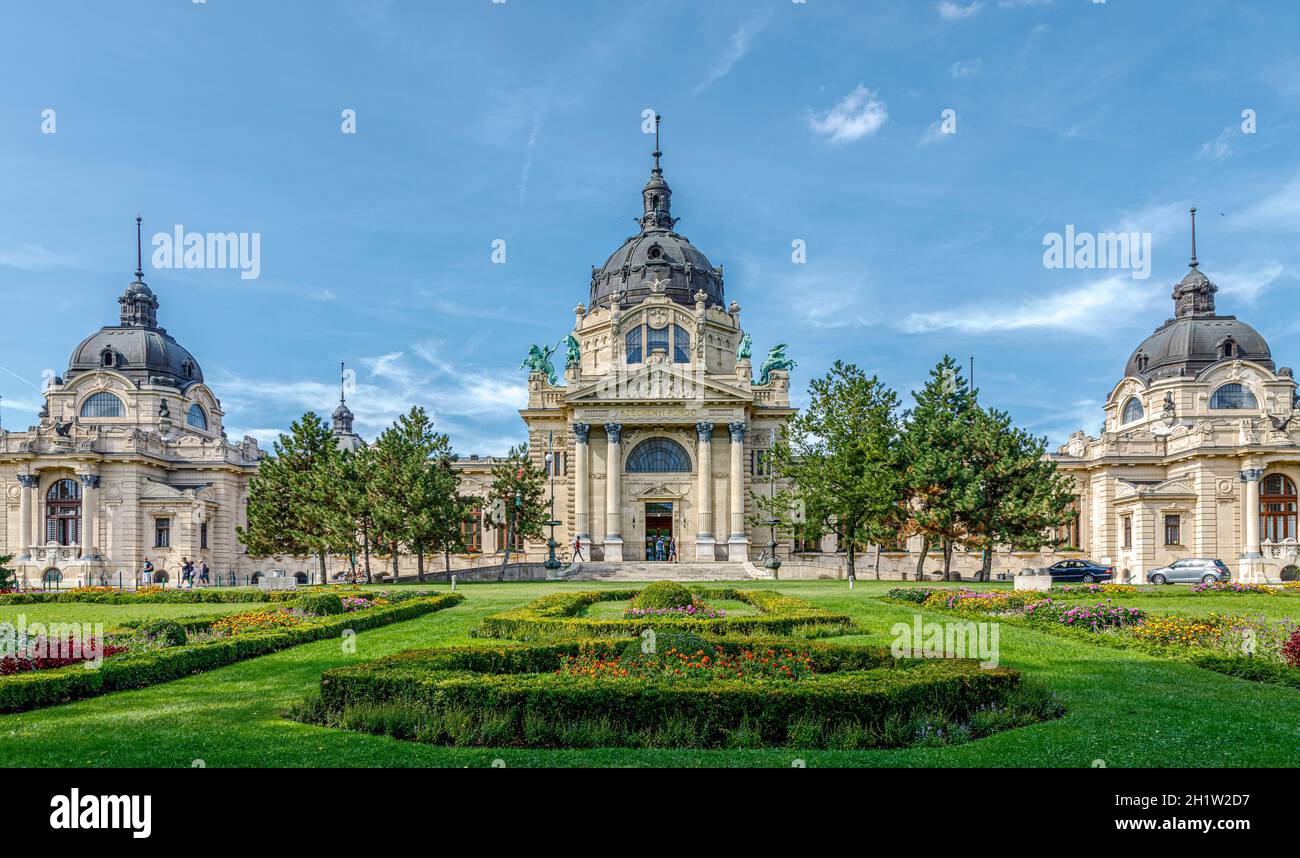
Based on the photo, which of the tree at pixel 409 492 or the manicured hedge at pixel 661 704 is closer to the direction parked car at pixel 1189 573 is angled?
the tree

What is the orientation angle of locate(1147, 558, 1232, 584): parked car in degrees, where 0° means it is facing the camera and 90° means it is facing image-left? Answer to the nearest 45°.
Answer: approximately 90°

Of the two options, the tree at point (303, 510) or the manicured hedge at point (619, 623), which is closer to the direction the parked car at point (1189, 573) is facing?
the tree

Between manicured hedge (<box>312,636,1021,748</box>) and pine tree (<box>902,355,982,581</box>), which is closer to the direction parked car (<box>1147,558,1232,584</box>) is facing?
the pine tree

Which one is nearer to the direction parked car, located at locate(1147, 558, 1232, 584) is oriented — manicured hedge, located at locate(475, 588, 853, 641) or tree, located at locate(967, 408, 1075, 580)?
the tree

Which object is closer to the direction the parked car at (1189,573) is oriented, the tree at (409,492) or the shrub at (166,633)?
the tree

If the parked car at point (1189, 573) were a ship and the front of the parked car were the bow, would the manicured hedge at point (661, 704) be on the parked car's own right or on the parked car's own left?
on the parked car's own left

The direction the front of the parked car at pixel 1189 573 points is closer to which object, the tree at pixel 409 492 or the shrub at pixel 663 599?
the tree

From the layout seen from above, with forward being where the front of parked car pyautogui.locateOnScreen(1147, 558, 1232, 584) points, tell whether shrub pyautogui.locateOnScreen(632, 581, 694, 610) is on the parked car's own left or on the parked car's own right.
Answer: on the parked car's own left
